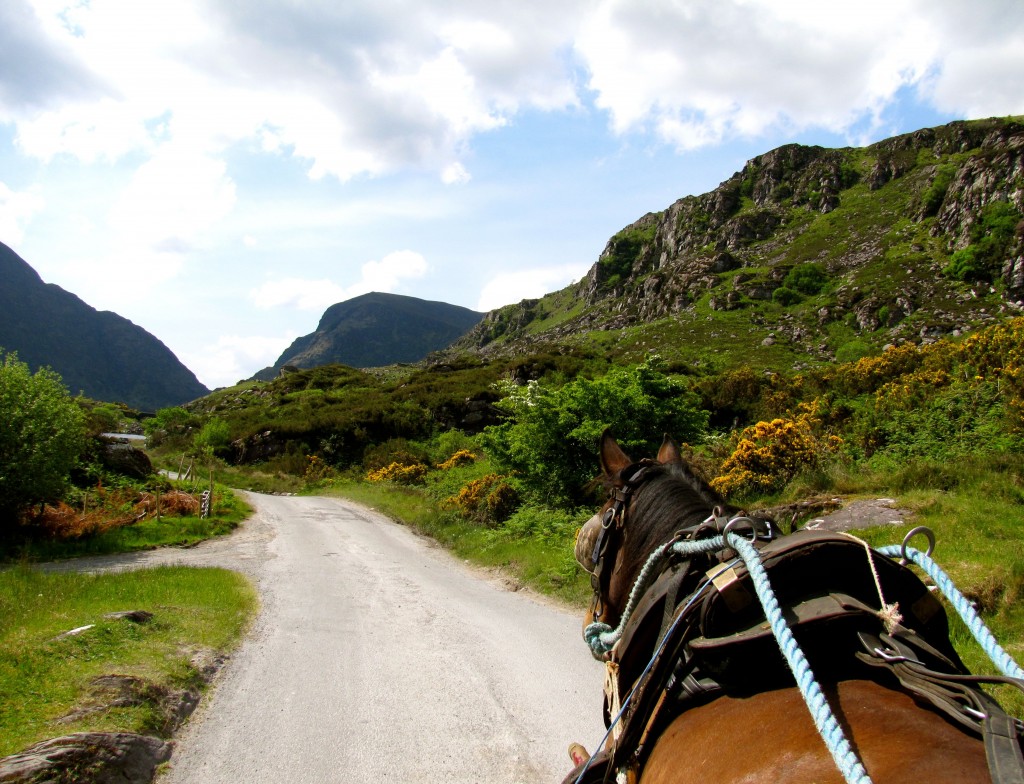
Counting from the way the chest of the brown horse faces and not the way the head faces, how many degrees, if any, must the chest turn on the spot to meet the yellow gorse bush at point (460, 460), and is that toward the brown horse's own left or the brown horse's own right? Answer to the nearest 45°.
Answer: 0° — it already faces it

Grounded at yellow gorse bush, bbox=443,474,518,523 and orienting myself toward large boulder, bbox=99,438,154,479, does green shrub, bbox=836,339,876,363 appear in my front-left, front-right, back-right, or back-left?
front-right

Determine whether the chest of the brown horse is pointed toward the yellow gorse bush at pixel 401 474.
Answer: yes

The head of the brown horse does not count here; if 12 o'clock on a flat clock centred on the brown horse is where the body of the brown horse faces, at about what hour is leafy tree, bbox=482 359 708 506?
The leafy tree is roughly at 1 o'clock from the brown horse.

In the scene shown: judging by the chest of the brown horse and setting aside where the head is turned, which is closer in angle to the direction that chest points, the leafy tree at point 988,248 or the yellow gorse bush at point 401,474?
the yellow gorse bush

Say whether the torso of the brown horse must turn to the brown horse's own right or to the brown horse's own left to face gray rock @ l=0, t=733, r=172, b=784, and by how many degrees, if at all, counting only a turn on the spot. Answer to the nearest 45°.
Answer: approximately 45° to the brown horse's own left

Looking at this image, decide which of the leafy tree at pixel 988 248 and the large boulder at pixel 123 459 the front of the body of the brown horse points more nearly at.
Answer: the large boulder

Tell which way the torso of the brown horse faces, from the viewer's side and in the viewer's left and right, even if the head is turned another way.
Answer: facing away from the viewer and to the left of the viewer

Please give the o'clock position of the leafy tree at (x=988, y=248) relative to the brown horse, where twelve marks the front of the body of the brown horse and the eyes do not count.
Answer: The leafy tree is roughly at 2 o'clock from the brown horse.
